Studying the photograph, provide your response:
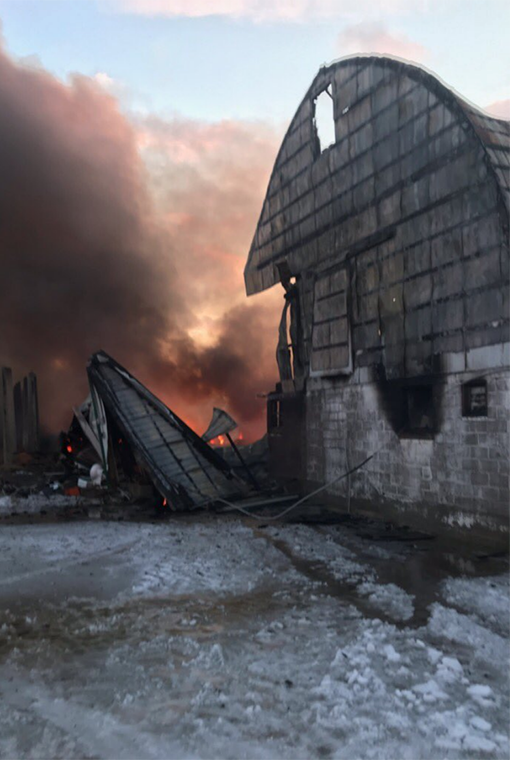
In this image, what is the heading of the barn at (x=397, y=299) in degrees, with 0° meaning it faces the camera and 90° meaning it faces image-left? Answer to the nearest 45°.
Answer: approximately 45°

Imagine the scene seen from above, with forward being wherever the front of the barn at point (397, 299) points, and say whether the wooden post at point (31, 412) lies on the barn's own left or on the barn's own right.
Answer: on the barn's own right
